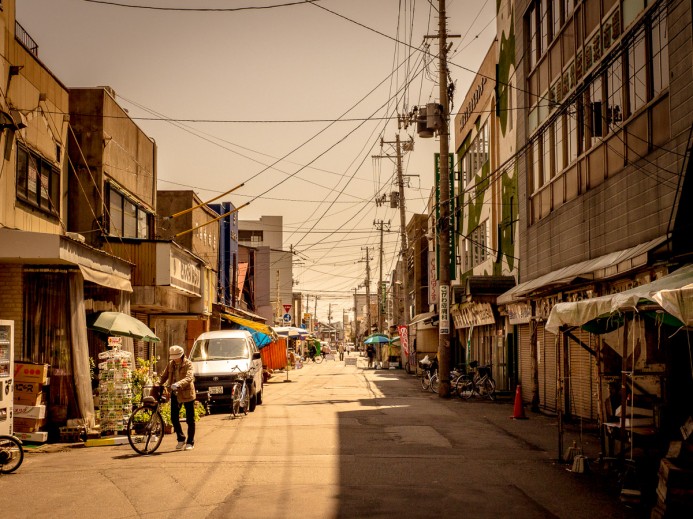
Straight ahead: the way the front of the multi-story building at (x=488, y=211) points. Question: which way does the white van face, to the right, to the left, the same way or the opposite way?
to the left

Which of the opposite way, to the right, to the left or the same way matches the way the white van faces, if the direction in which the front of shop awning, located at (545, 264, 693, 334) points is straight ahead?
to the left

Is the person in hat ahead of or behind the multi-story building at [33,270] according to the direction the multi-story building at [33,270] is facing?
ahead

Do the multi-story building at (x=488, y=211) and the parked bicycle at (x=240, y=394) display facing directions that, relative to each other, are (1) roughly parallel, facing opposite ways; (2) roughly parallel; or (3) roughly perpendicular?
roughly perpendicular

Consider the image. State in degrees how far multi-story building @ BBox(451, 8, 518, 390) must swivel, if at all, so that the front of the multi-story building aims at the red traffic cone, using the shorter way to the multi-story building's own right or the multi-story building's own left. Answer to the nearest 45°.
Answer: approximately 90° to the multi-story building's own left

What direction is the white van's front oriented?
toward the camera

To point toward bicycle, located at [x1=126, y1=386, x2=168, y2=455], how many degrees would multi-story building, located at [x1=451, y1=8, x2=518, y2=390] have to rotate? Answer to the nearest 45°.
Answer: approximately 90° to its left

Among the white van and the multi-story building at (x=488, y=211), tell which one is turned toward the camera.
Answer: the white van

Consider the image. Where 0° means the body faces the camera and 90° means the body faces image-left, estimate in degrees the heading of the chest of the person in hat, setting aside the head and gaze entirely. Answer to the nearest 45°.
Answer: approximately 45°

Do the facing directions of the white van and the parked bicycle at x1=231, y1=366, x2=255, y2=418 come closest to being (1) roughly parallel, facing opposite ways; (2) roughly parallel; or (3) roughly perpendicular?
roughly parallel

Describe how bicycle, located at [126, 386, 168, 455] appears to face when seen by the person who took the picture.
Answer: facing the viewer and to the left of the viewer

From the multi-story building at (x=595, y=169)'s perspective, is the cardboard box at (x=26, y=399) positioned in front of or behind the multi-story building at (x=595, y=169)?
in front

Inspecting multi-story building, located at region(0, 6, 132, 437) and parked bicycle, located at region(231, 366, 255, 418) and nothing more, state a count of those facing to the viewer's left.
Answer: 0

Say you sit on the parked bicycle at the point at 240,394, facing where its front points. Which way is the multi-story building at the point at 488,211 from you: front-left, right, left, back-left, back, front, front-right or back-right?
back-left
